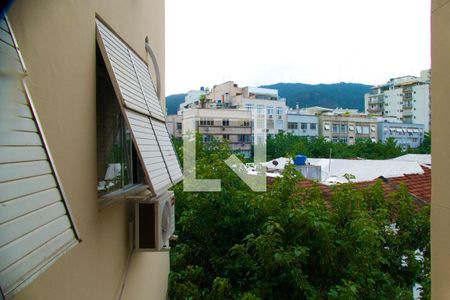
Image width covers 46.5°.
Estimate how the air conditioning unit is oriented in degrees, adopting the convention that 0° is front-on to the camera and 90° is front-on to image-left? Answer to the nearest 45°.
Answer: approximately 270°

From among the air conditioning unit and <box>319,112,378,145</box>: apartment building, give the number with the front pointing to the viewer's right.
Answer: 1

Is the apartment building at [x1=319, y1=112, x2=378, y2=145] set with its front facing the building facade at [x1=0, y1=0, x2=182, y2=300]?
yes

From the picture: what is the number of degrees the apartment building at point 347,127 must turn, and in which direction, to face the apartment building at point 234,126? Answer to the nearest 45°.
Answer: approximately 45° to its right

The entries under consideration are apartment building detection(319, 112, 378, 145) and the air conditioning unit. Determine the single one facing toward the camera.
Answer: the apartment building

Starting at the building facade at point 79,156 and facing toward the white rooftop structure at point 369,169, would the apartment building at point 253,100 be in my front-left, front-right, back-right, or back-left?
front-left

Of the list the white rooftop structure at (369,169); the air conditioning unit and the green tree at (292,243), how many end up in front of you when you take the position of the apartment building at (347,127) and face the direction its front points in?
3

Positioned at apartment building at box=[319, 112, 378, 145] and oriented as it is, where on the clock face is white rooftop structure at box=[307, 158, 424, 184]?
The white rooftop structure is roughly at 12 o'clock from the apartment building.

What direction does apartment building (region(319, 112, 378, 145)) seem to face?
toward the camera

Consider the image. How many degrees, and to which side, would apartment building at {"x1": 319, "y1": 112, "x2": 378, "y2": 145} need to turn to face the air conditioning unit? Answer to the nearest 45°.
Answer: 0° — it already faces it

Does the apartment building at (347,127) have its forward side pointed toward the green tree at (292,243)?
yes
